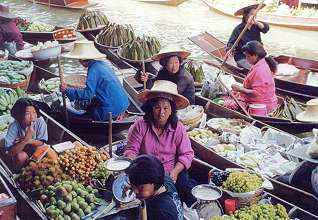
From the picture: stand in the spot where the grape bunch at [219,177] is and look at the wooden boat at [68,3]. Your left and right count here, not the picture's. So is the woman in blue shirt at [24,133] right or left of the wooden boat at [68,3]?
left

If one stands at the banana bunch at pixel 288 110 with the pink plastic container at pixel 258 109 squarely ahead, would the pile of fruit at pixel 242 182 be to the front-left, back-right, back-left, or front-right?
front-left

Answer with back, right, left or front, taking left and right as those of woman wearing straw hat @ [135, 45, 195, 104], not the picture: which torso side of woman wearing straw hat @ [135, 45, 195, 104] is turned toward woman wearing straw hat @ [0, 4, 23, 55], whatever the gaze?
right

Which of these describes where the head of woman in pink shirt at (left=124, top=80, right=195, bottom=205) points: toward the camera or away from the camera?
toward the camera

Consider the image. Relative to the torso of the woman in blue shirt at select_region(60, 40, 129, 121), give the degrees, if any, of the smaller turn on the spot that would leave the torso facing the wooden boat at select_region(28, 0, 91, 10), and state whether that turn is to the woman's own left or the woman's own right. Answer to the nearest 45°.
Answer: approximately 90° to the woman's own right

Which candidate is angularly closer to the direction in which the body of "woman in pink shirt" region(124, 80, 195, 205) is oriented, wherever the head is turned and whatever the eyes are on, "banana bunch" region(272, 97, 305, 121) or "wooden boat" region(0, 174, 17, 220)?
the wooden boat

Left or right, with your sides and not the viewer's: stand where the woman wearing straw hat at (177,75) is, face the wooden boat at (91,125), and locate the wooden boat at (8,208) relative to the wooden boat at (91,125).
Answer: left

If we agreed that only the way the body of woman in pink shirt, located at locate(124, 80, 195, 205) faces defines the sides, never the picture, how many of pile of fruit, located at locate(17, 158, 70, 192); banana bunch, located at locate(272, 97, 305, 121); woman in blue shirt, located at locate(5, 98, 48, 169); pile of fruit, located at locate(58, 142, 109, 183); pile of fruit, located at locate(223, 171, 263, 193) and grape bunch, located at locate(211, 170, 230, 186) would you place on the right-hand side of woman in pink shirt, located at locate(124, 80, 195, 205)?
3

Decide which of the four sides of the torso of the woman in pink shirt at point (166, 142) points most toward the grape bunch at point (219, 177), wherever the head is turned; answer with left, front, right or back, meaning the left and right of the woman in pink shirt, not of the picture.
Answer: left

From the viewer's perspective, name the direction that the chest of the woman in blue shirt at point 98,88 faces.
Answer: to the viewer's left

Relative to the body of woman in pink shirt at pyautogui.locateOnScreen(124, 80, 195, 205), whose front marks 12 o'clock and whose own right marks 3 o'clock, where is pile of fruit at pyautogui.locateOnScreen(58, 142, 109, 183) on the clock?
The pile of fruit is roughly at 3 o'clock from the woman in pink shirt.

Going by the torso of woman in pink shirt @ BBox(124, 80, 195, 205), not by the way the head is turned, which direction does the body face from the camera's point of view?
toward the camera

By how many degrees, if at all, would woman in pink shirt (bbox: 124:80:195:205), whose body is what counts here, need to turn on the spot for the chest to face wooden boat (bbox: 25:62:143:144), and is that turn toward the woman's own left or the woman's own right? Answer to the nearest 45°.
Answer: approximately 135° to the woman's own right

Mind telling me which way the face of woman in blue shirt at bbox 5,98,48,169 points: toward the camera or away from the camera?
toward the camera

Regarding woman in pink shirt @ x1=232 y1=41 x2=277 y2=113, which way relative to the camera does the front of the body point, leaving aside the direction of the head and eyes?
to the viewer's left
